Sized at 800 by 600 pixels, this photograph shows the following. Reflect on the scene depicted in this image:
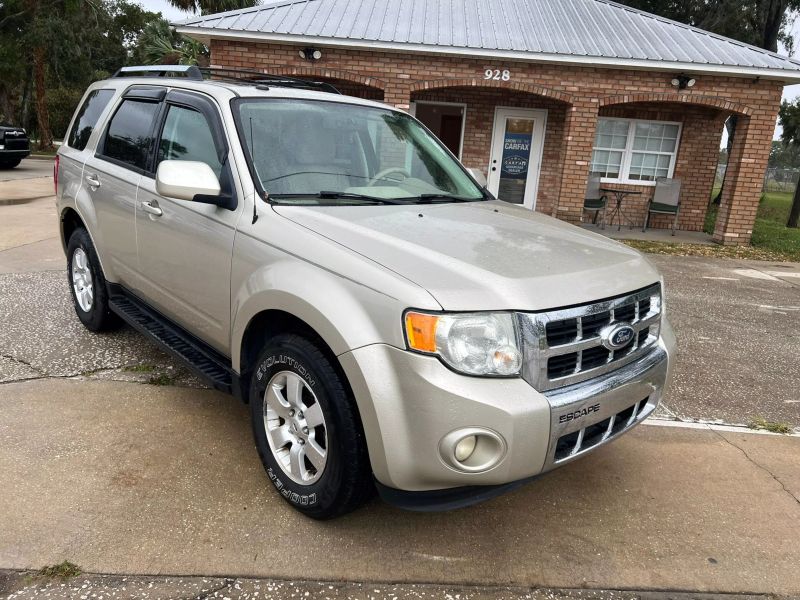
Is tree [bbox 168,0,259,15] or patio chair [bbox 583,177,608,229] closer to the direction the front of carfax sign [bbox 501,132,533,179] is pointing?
the patio chair

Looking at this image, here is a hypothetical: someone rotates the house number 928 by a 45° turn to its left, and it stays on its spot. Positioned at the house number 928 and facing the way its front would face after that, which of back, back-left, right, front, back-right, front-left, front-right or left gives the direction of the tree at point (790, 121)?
left

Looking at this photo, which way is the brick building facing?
toward the camera

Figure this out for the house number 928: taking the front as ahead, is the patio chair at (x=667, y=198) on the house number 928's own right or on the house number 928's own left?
on the house number 928's own left

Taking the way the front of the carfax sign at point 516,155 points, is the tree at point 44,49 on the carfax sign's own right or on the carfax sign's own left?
on the carfax sign's own right

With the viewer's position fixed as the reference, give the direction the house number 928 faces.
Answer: facing the viewer

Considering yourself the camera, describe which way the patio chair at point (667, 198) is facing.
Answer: facing the viewer and to the left of the viewer
